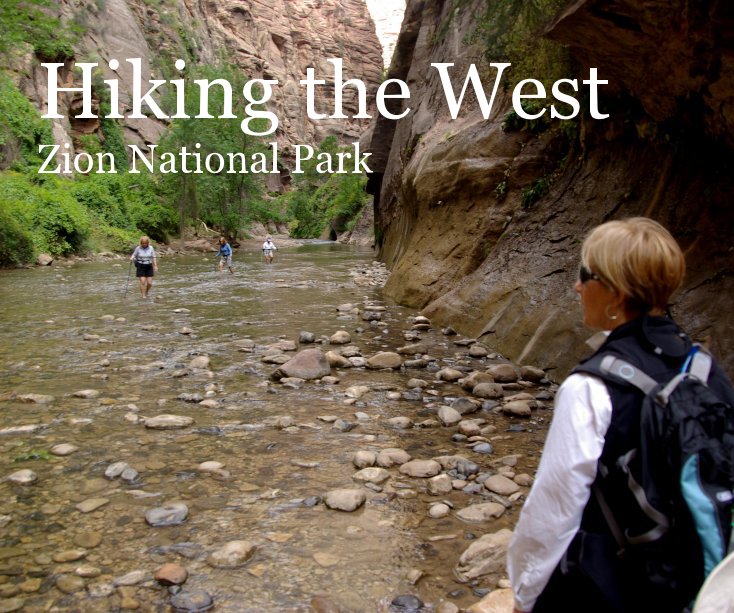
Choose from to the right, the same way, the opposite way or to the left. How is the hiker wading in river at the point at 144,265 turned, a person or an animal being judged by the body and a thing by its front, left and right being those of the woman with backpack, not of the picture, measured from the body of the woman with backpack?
the opposite way

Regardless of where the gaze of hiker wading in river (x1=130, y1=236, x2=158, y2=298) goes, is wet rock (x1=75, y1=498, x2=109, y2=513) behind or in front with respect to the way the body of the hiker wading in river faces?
in front

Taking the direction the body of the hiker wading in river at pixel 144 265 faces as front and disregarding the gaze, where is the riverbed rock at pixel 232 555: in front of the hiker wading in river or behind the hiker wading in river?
in front

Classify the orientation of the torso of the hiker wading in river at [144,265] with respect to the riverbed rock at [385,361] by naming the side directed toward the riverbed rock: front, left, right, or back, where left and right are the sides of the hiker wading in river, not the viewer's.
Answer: front

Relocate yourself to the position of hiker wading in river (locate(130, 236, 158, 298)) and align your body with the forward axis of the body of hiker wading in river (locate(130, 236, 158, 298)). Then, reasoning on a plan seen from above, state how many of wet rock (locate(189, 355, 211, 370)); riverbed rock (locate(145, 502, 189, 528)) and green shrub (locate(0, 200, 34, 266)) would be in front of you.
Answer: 2

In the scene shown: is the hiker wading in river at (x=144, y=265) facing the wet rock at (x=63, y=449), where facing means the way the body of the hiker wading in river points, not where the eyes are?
yes

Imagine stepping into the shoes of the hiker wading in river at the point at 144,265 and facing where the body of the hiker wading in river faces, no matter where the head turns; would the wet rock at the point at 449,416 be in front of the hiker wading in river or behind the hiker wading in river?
in front

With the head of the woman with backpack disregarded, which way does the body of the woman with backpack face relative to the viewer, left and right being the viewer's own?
facing away from the viewer and to the left of the viewer

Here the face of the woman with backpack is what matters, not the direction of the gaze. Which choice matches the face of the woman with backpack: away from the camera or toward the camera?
away from the camera

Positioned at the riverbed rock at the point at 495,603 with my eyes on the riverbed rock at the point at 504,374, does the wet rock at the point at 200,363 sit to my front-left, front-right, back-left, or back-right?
front-left

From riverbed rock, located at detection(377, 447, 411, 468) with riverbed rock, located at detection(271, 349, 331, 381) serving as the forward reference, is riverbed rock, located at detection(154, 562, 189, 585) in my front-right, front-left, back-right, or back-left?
back-left

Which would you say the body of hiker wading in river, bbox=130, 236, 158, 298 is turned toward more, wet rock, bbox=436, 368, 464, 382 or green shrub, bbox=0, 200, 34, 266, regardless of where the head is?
the wet rock

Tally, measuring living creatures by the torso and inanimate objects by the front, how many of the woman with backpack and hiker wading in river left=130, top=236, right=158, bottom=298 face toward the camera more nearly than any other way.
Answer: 1

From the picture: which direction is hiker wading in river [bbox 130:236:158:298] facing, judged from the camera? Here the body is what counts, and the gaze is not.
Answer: toward the camera

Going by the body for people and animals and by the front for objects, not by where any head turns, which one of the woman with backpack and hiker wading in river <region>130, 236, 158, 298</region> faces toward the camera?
the hiker wading in river
